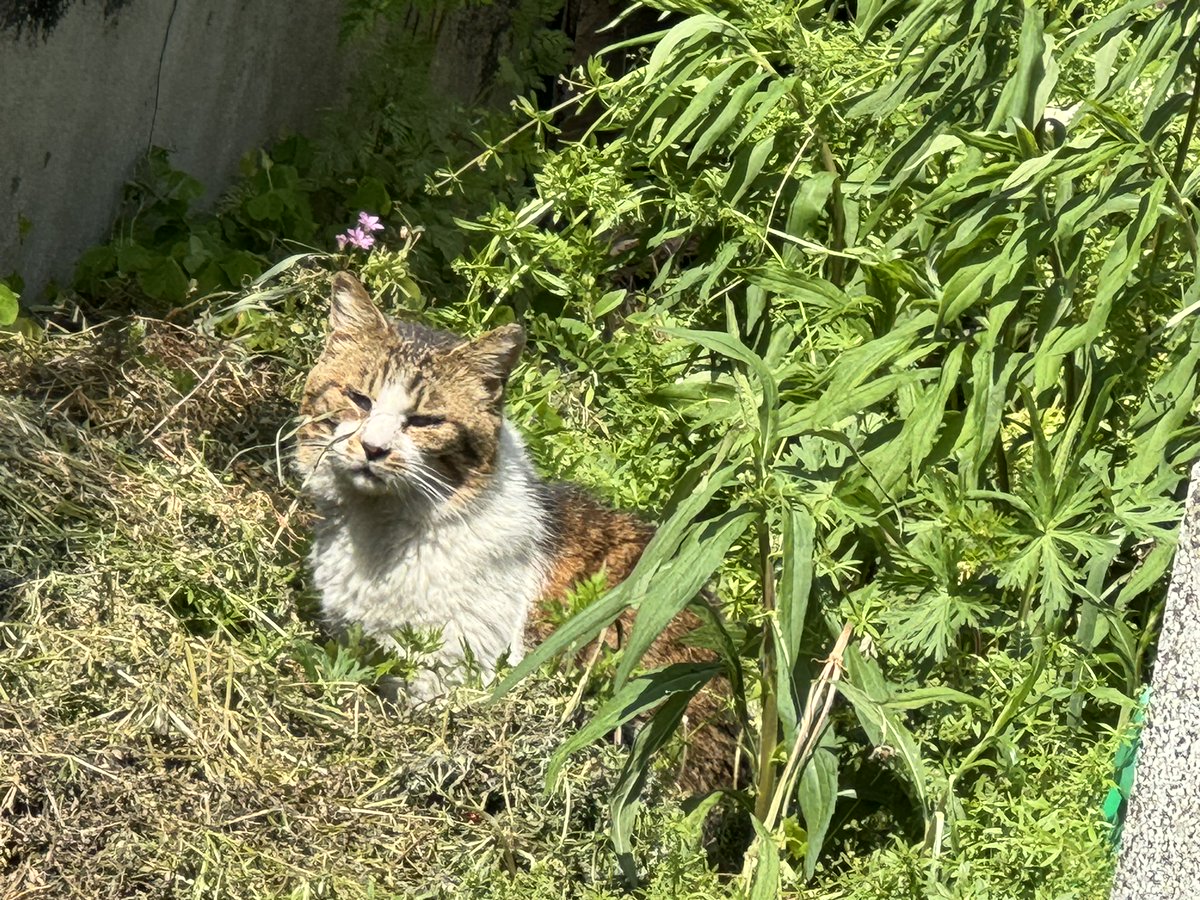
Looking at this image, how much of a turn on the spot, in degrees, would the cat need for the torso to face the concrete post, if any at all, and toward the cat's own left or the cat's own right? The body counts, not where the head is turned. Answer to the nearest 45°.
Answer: approximately 90° to the cat's own left

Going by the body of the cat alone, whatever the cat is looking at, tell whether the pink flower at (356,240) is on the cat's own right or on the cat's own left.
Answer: on the cat's own right

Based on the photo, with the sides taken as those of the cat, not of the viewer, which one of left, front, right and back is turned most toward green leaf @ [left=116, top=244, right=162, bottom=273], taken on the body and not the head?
right

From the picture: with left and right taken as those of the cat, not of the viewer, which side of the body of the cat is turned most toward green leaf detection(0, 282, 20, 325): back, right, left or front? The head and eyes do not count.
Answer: right

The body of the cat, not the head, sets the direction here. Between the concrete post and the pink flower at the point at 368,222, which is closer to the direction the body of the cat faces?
the concrete post

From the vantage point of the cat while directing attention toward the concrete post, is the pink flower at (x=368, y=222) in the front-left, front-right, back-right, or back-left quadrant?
back-left

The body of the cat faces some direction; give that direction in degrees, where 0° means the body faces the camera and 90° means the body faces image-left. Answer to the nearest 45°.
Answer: approximately 45°

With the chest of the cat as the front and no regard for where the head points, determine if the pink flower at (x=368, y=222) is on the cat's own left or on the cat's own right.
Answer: on the cat's own right

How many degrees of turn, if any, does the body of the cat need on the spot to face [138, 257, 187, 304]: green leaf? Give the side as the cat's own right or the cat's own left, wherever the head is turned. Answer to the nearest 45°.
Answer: approximately 90° to the cat's own right
